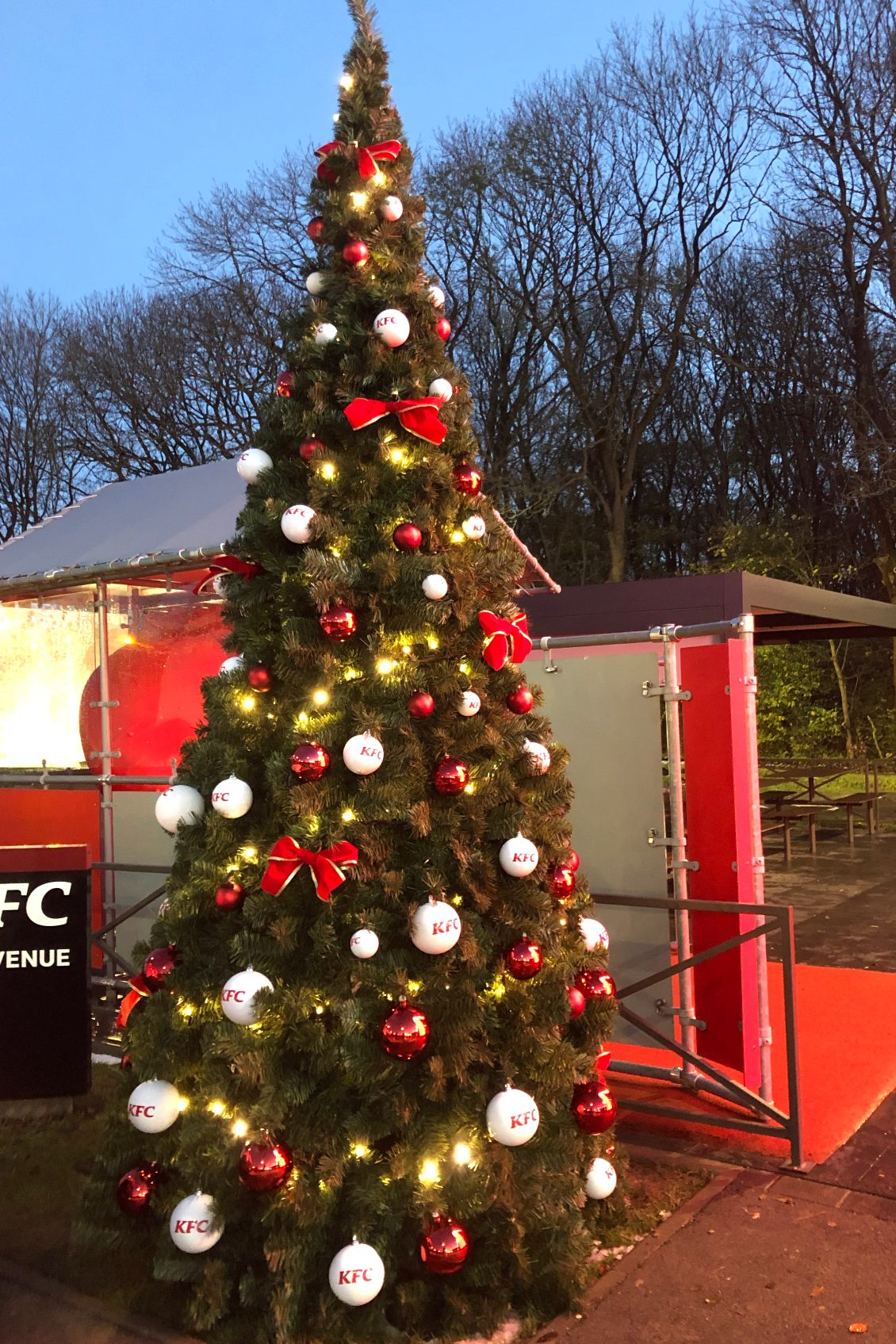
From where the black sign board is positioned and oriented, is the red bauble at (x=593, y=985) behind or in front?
in front

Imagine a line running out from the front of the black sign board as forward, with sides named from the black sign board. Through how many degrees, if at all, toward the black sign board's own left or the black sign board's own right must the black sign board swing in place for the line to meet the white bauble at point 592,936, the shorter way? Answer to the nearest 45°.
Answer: approximately 45° to the black sign board's own left

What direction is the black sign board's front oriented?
toward the camera

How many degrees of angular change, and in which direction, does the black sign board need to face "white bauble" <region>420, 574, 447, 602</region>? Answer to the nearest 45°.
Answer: approximately 45° to its left

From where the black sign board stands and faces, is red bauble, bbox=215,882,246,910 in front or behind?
in front

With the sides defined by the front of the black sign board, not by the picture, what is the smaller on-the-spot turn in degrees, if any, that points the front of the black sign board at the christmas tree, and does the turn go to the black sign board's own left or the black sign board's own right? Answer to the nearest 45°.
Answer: approximately 45° to the black sign board's own left

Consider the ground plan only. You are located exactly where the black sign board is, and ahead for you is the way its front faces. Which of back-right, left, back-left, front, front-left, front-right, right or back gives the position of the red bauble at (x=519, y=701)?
front-left
